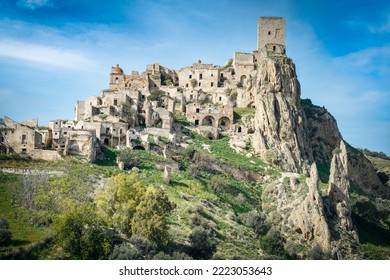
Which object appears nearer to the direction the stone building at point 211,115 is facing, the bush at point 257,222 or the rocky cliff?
the bush

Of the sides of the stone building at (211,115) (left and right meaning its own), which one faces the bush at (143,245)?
front

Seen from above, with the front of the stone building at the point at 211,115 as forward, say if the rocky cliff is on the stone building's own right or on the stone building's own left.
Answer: on the stone building's own left

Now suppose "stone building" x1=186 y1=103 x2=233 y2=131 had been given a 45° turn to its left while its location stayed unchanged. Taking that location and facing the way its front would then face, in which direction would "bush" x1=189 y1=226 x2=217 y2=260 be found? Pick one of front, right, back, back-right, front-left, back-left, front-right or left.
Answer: front-right

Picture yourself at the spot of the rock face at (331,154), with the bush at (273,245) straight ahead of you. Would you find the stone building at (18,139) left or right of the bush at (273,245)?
right

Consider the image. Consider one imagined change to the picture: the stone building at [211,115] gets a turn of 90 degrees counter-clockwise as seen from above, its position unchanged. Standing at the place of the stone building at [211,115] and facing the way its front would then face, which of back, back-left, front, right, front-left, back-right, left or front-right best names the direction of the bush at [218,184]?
right

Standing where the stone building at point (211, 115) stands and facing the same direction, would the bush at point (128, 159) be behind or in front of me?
in front

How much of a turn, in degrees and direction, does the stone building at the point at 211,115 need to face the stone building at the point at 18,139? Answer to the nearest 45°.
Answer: approximately 45° to its right

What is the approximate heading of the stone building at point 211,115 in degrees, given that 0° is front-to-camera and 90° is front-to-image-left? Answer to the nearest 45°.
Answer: approximately 0°

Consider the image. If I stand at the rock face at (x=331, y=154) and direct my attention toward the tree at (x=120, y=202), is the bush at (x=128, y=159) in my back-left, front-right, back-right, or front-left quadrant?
front-right

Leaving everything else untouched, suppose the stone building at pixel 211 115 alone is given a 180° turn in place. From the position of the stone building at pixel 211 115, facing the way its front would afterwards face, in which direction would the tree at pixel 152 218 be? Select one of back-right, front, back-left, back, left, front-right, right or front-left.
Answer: back

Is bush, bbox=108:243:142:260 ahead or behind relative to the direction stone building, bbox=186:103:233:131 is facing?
ahead

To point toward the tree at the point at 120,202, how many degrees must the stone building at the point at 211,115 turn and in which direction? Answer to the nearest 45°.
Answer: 0° — it already faces it

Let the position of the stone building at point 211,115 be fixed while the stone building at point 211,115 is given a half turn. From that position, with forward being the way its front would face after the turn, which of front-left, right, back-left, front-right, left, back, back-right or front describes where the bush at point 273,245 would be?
back

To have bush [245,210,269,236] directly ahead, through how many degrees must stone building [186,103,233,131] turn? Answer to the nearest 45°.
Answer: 0° — it already faces it

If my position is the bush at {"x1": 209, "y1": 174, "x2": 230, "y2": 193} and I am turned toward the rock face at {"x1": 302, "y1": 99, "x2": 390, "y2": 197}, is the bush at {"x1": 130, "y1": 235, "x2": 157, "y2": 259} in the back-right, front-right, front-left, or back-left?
back-right

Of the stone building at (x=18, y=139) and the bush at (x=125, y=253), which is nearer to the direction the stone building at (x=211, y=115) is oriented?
the bush
